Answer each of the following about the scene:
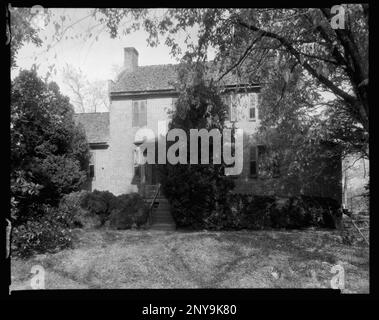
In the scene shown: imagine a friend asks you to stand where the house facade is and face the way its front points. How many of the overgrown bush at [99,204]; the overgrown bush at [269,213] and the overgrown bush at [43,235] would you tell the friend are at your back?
0

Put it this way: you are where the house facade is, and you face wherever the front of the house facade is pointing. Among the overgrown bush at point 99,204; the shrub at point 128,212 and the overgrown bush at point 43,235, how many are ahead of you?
3

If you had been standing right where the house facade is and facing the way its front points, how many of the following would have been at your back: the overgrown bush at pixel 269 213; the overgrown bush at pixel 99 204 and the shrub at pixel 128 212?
0

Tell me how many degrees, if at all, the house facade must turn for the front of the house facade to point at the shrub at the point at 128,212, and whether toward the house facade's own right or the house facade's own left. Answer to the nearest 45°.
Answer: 0° — it already faces it

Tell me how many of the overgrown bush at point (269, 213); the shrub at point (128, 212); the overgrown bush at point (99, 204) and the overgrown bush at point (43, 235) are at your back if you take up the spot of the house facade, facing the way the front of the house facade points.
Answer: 0

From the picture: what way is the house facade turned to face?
toward the camera

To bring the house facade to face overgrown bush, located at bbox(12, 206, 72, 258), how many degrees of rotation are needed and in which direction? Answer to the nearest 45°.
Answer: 0° — it already faces it

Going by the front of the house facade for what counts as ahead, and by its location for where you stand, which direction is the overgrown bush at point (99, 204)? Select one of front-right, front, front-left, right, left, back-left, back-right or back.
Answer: front
